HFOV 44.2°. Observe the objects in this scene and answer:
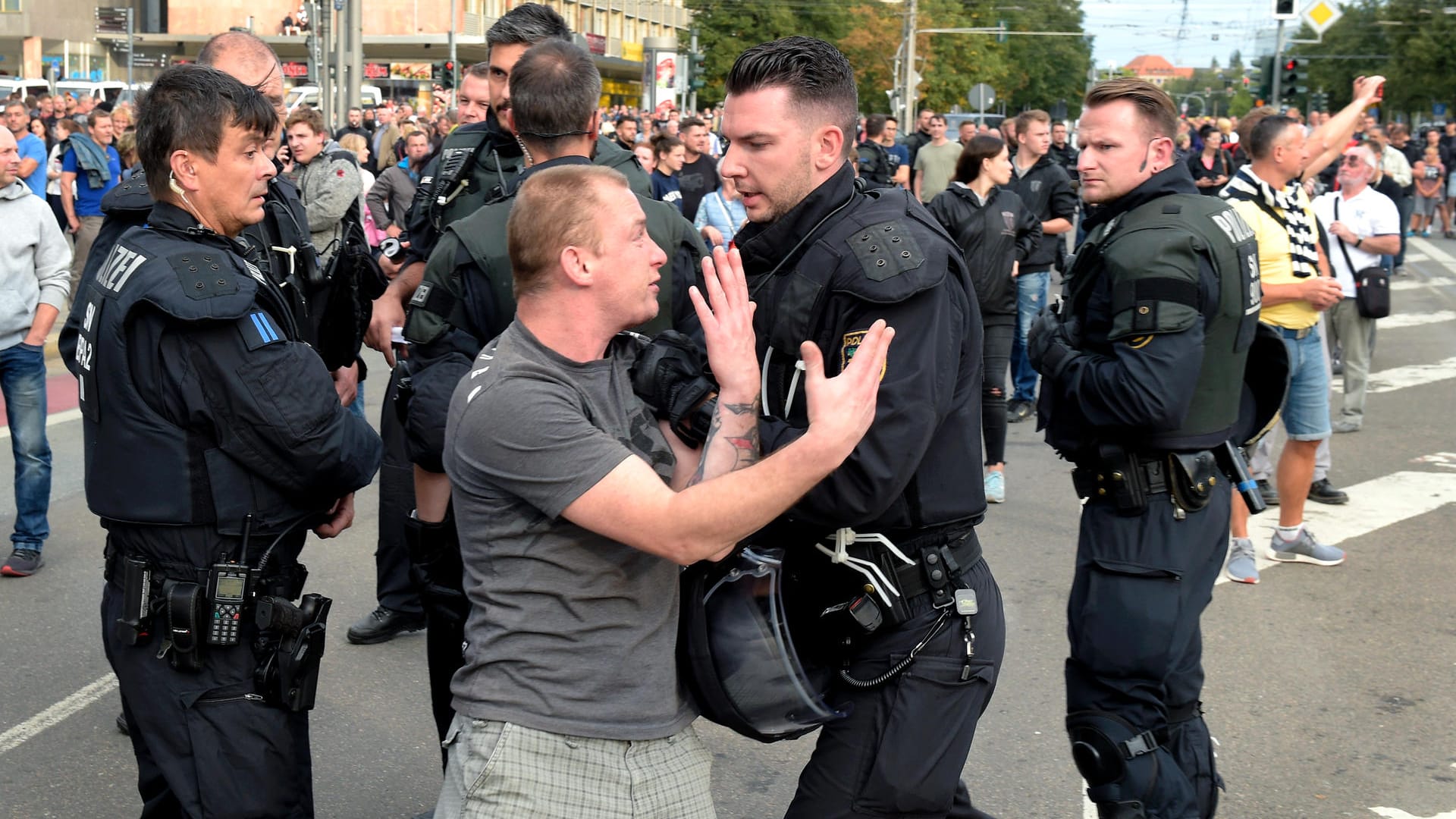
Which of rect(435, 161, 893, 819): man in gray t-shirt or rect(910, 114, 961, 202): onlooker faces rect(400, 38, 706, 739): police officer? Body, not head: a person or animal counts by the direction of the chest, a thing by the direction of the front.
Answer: the onlooker

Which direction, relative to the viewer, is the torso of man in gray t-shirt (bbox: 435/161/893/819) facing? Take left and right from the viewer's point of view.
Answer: facing to the right of the viewer

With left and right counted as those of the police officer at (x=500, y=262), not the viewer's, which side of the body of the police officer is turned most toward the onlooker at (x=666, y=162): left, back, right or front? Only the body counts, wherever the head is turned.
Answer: front

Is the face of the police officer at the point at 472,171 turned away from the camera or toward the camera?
toward the camera

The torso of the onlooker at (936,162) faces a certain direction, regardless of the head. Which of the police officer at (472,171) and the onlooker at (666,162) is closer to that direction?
the police officer

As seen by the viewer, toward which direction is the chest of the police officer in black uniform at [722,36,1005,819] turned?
to the viewer's left

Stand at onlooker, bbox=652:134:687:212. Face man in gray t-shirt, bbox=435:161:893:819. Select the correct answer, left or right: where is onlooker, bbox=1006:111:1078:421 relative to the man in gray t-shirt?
left

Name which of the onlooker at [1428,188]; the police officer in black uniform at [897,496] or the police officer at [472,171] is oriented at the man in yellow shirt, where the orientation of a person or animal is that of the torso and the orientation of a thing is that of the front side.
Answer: the onlooker

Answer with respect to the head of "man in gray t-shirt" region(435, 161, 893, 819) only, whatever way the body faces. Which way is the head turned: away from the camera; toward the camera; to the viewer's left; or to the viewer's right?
to the viewer's right

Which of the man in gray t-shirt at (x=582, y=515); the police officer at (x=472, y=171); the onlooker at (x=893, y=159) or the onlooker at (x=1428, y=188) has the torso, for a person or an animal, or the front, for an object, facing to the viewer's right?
the man in gray t-shirt

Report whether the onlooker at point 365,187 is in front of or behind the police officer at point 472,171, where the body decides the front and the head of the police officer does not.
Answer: behind

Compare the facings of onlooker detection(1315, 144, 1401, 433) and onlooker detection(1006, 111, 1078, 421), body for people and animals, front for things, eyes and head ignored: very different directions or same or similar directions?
same or similar directions

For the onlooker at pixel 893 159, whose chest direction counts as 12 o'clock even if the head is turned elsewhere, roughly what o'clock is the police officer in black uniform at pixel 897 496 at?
The police officer in black uniform is roughly at 12 o'clock from the onlooker.

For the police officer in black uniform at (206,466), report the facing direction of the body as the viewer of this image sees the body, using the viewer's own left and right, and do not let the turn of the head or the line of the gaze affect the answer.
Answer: facing to the right of the viewer

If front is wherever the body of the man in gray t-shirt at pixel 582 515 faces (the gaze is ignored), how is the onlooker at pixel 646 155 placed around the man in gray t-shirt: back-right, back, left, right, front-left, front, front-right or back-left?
left

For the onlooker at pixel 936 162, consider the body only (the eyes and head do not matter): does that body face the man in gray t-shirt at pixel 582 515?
yes

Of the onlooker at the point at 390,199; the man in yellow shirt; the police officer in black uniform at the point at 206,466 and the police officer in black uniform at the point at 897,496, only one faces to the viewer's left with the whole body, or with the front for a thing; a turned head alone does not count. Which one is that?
the police officer in black uniform at the point at 897,496

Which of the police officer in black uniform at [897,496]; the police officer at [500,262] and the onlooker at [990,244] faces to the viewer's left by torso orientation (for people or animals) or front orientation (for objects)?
the police officer in black uniform
